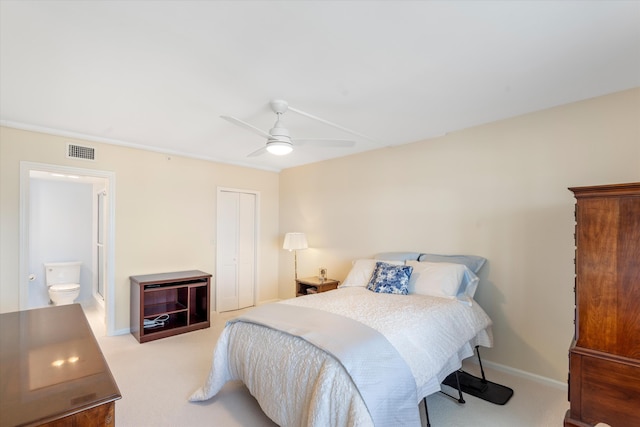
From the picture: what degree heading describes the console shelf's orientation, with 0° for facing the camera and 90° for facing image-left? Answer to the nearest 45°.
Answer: approximately 315°

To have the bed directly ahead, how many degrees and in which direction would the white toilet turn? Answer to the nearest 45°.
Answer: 0° — it already faces it

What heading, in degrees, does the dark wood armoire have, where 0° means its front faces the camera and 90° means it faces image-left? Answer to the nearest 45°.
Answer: approximately 90°

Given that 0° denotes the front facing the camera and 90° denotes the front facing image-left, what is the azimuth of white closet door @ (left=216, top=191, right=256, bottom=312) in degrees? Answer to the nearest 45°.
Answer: approximately 315°

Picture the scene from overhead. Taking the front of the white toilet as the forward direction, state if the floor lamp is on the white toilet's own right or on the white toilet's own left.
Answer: on the white toilet's own left

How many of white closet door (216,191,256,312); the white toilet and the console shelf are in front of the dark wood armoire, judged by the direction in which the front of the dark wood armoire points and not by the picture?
3

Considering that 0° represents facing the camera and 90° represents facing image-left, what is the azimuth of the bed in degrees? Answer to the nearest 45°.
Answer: approximately 45°
